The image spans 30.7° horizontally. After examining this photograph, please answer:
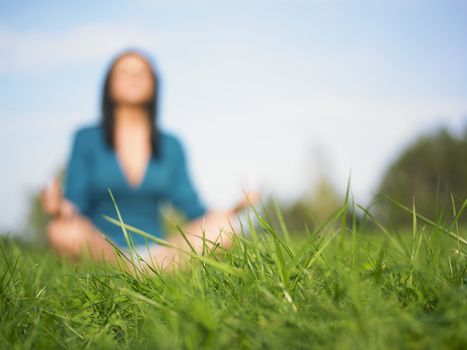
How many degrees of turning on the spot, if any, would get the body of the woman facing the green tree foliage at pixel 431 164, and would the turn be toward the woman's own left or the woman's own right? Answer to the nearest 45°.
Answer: approximately 135° to the woman's own left

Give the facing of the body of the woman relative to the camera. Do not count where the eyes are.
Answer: toward the camera
